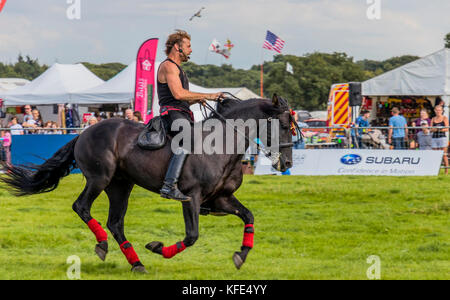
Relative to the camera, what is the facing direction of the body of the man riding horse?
to the viewer's right

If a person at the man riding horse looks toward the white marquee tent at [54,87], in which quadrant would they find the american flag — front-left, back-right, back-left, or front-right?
front-right

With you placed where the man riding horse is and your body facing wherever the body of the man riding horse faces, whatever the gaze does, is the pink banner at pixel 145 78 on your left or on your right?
on your left

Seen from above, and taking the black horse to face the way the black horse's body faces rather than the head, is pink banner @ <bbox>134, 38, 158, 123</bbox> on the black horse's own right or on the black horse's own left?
on the black horse's own left

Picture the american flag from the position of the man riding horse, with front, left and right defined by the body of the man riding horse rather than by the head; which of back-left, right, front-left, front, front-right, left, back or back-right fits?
left

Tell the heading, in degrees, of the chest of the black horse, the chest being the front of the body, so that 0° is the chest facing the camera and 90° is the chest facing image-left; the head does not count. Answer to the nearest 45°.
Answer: approximately 270°

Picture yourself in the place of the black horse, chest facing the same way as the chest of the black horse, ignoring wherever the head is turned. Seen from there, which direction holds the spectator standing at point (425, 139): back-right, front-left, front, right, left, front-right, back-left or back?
front-left

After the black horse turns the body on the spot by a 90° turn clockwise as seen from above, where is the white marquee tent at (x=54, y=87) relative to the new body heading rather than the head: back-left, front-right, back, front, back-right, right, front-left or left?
back

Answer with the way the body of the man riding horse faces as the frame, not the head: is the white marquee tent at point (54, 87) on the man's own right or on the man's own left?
on the man's own left

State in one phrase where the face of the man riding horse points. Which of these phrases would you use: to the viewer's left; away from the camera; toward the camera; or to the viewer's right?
to the viewer's right

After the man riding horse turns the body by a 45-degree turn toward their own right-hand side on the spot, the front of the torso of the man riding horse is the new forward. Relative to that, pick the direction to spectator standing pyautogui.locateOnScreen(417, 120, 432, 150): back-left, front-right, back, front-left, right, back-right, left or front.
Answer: left
